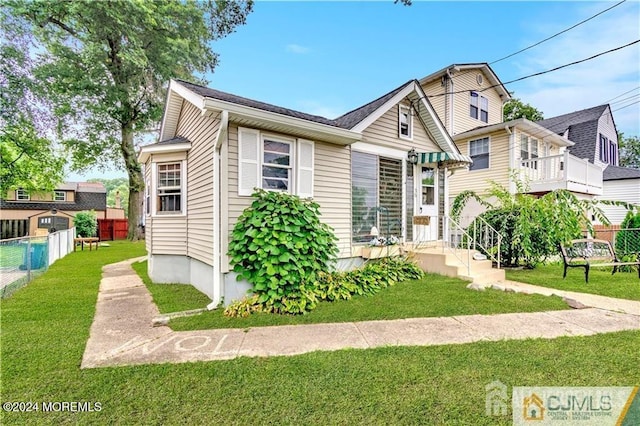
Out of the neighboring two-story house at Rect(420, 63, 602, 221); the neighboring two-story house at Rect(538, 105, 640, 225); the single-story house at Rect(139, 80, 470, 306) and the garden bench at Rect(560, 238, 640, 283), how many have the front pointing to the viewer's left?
0

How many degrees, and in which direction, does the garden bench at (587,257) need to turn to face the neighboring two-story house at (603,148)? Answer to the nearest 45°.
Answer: approximately 135° to its left

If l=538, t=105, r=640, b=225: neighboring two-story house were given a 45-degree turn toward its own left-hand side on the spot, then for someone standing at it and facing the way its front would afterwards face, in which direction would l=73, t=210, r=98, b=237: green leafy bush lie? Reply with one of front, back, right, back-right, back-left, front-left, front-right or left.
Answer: back-right

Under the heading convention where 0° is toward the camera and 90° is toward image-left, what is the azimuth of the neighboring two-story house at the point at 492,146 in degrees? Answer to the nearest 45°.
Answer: approximately 315°

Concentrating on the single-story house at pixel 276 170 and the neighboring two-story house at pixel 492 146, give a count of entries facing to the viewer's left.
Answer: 0

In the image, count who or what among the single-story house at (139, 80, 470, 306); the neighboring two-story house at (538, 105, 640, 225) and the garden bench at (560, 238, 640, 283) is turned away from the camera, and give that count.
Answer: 0

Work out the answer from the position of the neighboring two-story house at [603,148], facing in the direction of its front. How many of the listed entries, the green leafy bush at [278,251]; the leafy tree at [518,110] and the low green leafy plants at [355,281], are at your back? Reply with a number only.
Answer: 1

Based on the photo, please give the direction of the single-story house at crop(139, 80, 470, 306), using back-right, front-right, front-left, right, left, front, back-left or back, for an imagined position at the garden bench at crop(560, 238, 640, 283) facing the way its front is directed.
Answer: right

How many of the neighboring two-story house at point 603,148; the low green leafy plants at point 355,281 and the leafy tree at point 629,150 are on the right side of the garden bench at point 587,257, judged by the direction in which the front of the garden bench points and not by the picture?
1

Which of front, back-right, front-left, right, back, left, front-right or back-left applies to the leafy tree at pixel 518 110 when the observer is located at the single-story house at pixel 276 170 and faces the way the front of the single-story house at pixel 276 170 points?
left

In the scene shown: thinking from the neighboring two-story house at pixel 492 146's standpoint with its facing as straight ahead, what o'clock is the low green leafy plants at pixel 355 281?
The low green leafy plants is roughly at 2 o'clock from the neighboring two-story house.

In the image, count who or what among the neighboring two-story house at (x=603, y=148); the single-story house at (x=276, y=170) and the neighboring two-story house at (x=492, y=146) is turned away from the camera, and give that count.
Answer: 0

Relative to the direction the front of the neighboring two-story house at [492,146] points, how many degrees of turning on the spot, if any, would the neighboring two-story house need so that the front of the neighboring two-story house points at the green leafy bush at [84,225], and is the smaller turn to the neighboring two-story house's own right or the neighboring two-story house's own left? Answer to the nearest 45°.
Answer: approximately 135° to the neighboring two-story house's own right

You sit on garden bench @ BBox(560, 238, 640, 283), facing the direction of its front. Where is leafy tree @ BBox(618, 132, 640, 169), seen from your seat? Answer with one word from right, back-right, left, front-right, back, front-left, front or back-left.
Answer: back-left

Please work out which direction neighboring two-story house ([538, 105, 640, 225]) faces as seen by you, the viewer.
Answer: facing the viewer and to the right of the viewer
